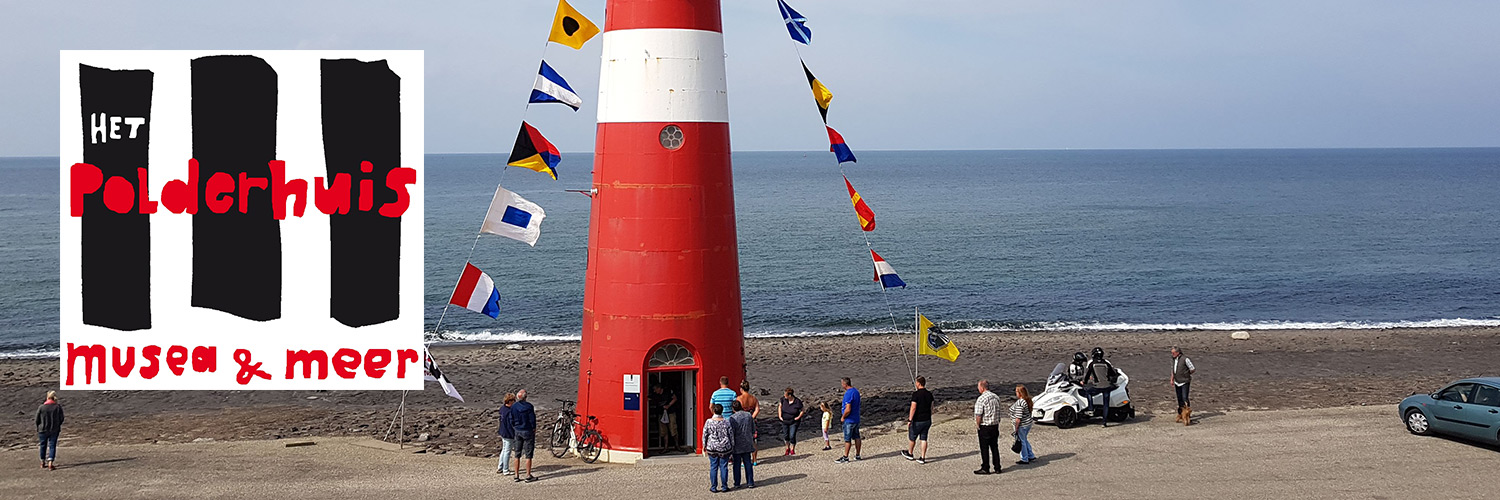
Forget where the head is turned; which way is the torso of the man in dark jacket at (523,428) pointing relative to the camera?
away from the camera

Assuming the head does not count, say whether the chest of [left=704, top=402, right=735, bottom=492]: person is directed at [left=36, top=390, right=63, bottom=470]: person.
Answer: no

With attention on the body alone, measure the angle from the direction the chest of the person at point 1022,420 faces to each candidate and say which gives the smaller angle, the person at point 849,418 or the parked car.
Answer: the person

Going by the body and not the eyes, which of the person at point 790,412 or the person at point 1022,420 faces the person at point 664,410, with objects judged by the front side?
the person at point 1022,420

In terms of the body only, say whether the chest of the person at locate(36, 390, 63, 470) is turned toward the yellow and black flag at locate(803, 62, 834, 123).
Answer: no

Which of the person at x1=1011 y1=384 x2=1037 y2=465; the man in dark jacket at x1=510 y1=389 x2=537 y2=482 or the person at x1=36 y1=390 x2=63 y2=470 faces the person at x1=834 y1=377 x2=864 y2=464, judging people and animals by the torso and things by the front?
the person at x1=1011 y1=384 x2=1037 y2=465

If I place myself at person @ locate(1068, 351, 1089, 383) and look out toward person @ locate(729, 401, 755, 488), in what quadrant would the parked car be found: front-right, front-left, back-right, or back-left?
back-left

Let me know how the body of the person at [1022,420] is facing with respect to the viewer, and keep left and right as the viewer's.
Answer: facing to the left of the viewer

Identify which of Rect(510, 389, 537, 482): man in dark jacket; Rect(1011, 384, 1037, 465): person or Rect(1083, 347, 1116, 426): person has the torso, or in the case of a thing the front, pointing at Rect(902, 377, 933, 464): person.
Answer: Rect(1011, 384, 1037, 465): person

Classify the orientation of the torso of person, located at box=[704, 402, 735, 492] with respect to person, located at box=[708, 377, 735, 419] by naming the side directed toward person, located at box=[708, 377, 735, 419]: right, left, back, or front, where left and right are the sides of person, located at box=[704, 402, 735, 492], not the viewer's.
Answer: front

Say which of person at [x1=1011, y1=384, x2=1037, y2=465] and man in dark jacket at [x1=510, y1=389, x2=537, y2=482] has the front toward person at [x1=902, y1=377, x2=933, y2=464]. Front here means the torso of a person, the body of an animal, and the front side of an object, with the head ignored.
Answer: person at [x1=1011, y1=384, x2=1037, y2=465]

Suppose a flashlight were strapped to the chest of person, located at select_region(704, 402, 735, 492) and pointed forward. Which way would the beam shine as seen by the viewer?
away from the camera

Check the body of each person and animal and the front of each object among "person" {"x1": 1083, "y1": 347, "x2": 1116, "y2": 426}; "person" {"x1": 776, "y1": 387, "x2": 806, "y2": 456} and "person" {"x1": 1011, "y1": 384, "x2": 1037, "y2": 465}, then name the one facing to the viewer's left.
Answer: "person" {"x1": 1011, "y1": 384, "x2": 1037, "y2": 465}

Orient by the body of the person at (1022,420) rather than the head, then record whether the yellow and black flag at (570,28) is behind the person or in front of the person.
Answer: in front

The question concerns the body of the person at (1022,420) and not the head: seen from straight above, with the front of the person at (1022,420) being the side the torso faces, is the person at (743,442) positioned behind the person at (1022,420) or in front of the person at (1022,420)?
in front

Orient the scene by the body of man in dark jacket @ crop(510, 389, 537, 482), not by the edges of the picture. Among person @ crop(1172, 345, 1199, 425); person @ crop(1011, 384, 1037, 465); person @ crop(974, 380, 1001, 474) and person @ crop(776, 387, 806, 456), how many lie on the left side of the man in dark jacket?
0

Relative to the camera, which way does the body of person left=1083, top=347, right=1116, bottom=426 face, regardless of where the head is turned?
away from the camera
